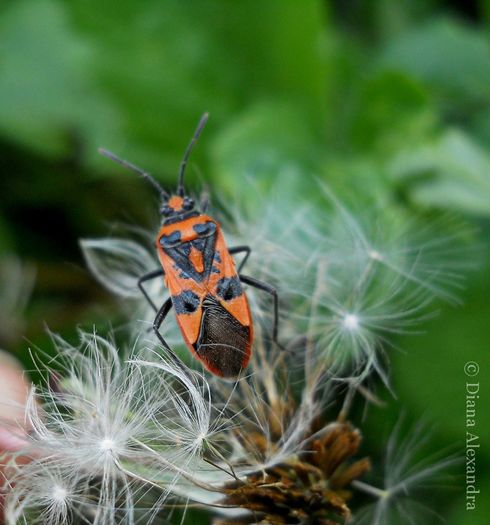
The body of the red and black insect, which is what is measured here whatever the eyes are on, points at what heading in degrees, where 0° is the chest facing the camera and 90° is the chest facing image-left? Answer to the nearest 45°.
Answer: approximately 180°

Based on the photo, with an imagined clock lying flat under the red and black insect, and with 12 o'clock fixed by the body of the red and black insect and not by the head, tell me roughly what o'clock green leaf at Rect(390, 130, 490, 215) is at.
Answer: The green leaf is roughly at 2 o'clock from the red and black insect.
